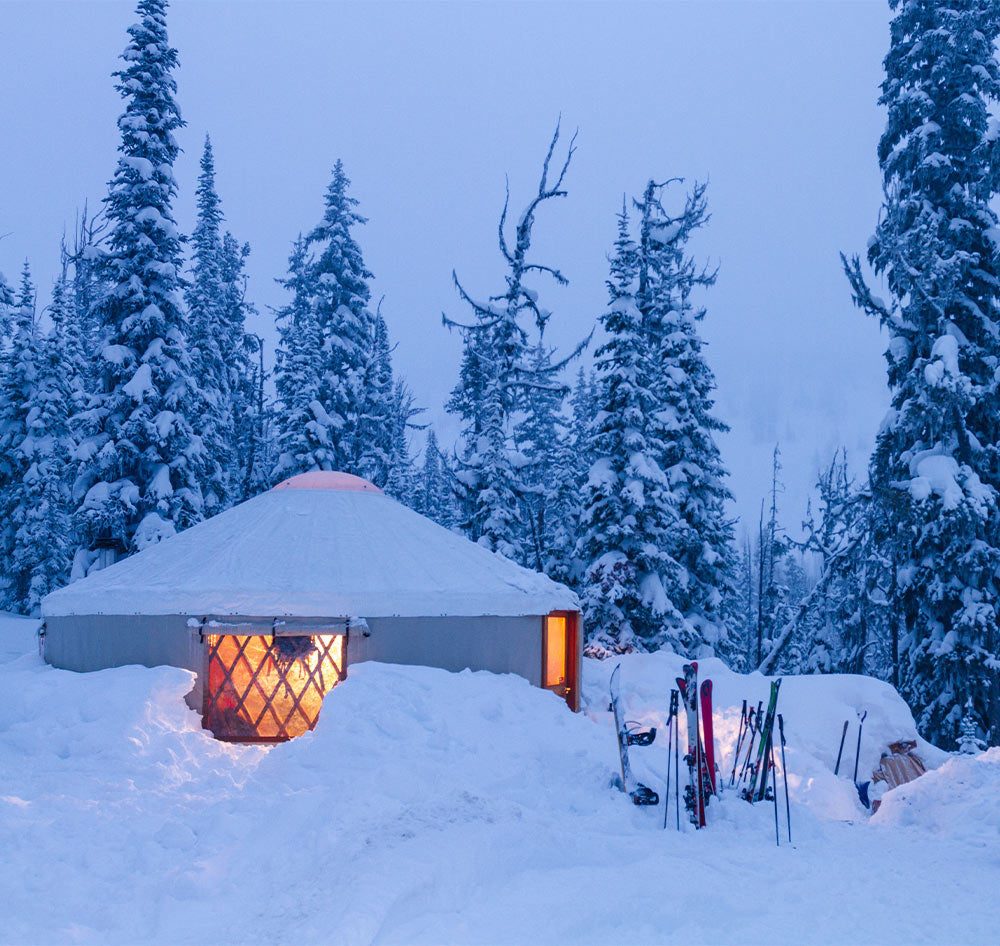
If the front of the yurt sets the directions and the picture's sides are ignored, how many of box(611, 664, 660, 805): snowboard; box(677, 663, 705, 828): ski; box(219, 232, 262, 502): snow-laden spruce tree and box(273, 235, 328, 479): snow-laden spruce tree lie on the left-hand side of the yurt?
2

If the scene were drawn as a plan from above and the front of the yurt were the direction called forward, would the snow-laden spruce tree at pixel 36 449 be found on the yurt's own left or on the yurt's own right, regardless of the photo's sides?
on the yurt's own left

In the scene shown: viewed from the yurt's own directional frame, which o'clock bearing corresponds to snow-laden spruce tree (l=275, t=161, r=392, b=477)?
The snow-laden spruce tree is roughly at 9 o'clock from the yurt.

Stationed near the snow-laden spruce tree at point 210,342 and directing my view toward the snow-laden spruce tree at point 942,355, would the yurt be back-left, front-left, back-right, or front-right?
front-right

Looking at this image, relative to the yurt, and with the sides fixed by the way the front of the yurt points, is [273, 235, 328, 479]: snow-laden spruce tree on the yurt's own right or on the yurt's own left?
on the yurt's own left

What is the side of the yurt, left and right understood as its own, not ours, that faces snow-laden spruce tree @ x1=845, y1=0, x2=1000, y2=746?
front

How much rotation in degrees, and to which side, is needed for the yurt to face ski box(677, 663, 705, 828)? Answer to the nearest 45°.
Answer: approximately 45° to its right

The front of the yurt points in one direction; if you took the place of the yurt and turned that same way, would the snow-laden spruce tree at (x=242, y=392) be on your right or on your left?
on your left

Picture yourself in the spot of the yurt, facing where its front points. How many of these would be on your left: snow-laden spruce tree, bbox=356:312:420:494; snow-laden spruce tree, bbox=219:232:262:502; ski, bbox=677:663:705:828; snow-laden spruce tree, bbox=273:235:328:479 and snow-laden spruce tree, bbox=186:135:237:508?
4

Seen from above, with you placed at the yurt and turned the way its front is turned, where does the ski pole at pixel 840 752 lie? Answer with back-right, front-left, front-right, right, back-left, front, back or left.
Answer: front

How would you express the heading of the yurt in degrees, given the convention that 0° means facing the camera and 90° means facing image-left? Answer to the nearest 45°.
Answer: approximately 270°

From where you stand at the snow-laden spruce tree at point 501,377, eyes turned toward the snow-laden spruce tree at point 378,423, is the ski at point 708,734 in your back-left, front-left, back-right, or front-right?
back-left

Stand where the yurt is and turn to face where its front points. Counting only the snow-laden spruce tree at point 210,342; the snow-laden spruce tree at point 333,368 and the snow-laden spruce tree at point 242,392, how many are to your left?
3

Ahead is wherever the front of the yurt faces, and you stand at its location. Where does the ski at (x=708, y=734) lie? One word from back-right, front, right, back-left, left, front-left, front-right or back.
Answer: front-right
